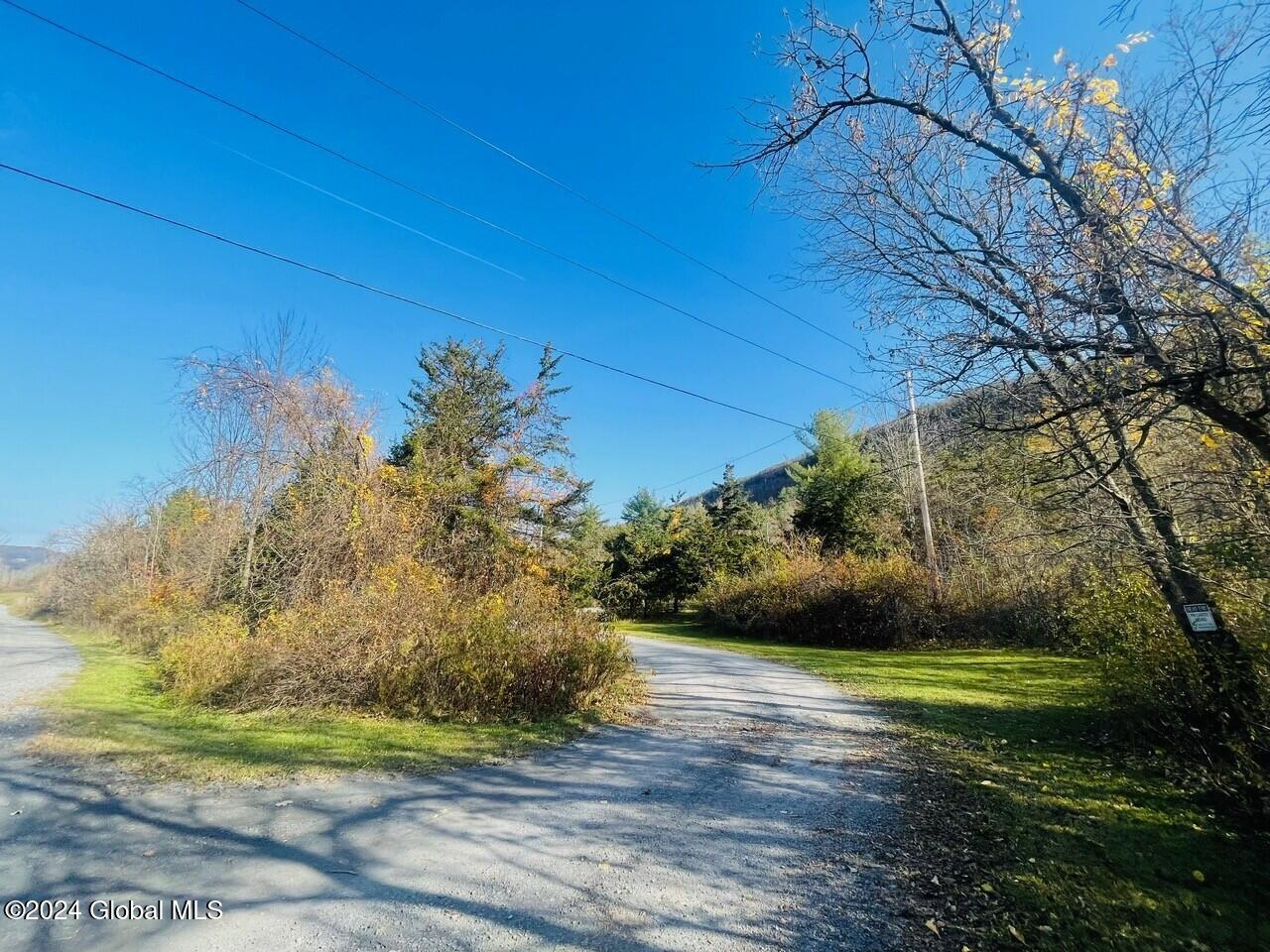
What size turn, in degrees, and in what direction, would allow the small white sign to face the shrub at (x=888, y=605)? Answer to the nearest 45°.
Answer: approximately 135° to its right

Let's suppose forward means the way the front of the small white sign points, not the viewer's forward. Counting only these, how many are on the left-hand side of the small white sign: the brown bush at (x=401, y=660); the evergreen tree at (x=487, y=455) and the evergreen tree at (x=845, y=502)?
0

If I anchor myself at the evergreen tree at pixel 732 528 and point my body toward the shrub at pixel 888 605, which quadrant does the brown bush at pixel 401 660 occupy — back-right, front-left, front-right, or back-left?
front-right

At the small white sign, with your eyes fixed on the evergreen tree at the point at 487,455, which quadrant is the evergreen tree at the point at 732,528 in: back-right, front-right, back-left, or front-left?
front-right

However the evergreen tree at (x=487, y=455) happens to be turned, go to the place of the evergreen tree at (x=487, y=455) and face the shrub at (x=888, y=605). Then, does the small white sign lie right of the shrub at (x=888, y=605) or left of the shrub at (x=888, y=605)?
right

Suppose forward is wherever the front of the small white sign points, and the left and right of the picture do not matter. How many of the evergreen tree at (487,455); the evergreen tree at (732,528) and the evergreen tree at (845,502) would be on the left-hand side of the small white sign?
0

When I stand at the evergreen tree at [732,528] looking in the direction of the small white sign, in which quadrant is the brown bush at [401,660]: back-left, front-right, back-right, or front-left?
front-right

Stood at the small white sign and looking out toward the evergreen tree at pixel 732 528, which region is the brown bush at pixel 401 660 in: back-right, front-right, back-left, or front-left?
front-left

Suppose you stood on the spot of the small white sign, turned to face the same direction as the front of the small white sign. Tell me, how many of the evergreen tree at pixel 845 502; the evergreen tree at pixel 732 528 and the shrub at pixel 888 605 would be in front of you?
0

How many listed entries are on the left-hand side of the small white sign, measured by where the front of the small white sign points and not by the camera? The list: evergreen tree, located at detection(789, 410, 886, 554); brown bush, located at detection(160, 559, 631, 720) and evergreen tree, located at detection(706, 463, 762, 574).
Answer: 0

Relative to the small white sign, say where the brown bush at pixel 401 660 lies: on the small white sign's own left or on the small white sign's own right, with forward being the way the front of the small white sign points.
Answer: on the small white sign's own right

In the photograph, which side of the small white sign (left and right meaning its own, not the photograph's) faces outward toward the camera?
front

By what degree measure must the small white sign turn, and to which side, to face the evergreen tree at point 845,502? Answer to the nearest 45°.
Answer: approximately 135° to its right

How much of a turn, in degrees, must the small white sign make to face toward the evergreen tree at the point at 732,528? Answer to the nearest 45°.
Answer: approximately 135° to its right
